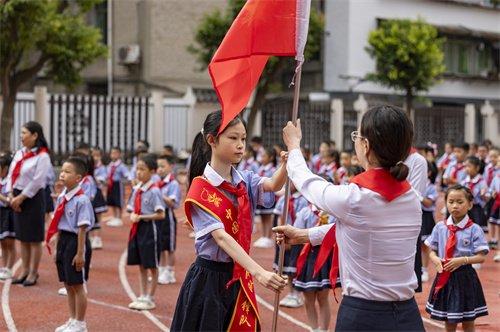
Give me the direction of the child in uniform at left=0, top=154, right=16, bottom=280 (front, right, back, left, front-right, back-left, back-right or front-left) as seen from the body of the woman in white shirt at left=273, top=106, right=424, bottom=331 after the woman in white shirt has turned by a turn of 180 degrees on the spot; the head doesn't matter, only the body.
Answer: back

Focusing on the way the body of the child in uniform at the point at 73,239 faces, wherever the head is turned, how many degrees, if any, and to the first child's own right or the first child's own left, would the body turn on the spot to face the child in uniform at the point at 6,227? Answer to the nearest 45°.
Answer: approximately 135° to the first child's own right

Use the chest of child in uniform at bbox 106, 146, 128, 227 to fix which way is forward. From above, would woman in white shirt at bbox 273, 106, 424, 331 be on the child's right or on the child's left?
on the child's left

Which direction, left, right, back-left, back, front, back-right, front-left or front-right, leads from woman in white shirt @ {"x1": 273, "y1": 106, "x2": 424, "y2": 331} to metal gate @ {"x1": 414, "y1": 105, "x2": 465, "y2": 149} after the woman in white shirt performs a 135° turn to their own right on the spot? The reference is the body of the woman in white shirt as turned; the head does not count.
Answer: left

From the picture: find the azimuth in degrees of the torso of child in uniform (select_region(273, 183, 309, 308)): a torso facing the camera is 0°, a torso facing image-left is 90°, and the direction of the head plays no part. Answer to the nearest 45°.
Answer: approximately 45°

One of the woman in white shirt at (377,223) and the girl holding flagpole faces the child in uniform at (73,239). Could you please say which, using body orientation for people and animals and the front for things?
the woman in white shirt

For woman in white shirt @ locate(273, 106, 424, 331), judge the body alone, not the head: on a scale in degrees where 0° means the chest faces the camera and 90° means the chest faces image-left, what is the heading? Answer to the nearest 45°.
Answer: approximately 135°

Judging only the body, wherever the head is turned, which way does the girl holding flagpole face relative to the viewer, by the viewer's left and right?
facing the viewer and to the right of the viewer
